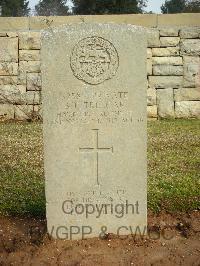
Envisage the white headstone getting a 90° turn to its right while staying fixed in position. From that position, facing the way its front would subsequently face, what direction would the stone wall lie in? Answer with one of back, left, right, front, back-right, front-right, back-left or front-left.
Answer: right

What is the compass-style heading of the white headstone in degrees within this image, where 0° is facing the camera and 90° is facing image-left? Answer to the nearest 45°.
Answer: approximately 0°
